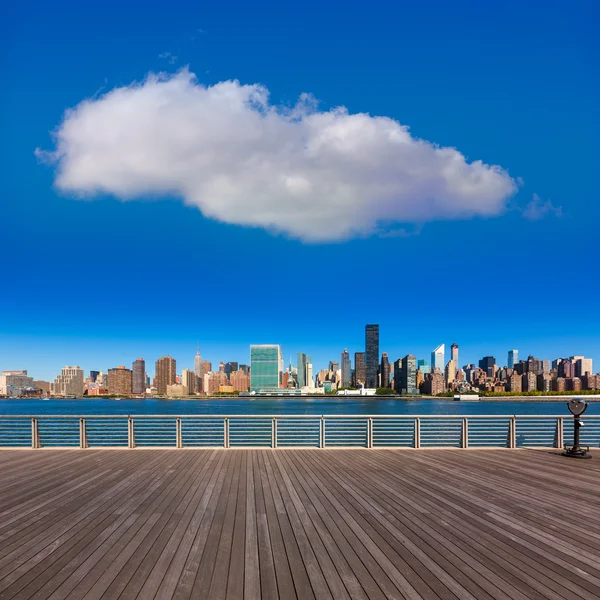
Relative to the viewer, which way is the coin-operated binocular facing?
away from the camera
